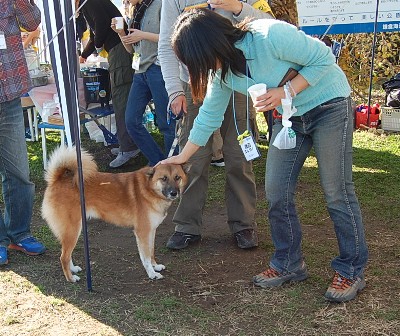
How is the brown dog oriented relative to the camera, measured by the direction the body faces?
to the viewer's right

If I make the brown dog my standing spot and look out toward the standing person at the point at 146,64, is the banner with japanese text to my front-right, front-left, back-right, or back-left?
front-right

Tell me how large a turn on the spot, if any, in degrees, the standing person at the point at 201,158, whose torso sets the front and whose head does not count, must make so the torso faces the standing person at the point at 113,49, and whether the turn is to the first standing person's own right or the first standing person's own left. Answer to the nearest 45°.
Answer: approximately 180°

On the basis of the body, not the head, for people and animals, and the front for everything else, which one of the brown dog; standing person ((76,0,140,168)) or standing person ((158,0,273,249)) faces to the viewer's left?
standing person ((76,0,140,168))

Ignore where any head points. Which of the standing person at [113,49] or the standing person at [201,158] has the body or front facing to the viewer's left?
the standing person at [113,49]

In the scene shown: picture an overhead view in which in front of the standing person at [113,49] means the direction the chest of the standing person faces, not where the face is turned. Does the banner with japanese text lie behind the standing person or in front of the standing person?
behind

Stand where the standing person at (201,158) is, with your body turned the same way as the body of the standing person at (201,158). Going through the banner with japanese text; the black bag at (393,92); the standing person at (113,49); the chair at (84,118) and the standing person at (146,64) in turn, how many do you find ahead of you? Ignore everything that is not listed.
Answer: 0

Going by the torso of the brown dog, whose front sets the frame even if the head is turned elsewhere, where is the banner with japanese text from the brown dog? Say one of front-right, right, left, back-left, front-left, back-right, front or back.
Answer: front-left

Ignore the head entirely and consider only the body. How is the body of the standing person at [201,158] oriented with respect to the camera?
toward the camera

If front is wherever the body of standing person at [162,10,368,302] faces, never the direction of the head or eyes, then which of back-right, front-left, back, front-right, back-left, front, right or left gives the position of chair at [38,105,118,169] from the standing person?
right

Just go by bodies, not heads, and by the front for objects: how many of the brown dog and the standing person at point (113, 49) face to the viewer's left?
1

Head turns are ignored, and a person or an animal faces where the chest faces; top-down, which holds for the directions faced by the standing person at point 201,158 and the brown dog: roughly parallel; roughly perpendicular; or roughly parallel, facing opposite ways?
roughly perpendicular

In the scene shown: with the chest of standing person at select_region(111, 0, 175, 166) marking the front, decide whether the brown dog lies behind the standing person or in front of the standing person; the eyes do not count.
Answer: in front

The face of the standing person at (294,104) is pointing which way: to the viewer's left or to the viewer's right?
to the viewer's left
